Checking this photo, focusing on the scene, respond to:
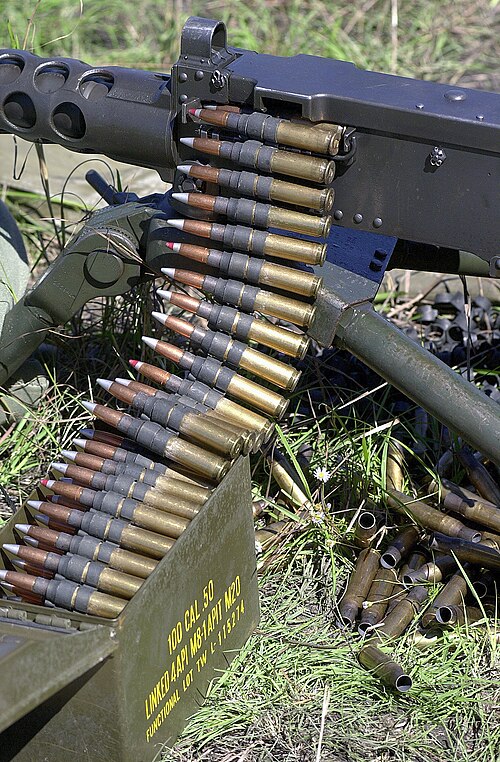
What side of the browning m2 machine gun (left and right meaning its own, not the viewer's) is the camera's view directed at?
left
